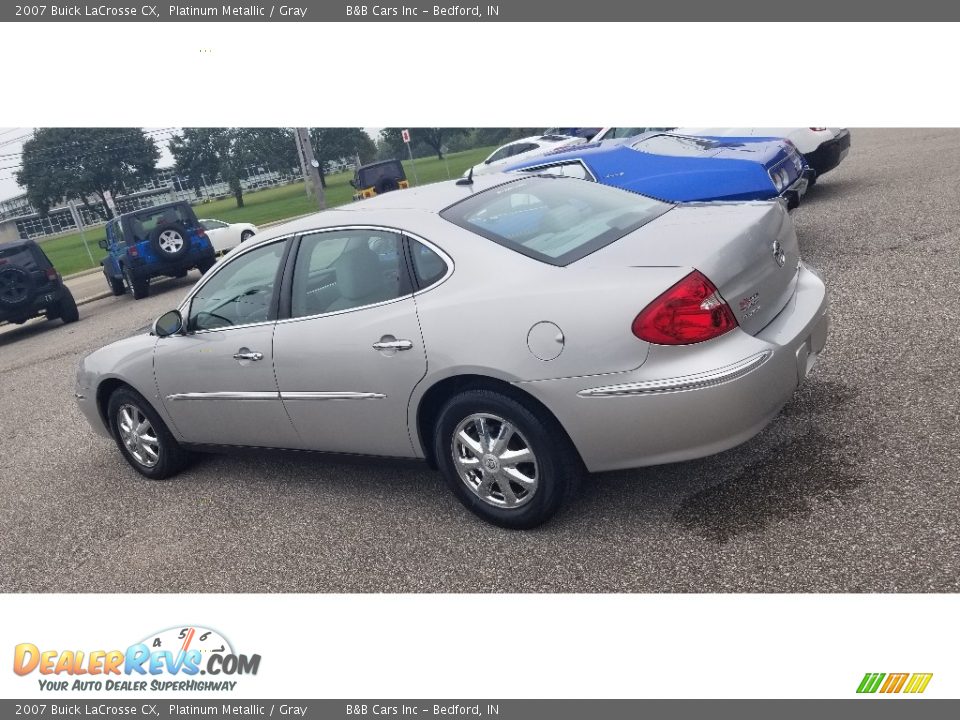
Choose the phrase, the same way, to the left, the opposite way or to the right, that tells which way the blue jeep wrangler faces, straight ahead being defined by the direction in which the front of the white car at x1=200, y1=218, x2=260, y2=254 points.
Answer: to the left

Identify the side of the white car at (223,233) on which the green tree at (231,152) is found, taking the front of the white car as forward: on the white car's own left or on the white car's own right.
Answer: on the white car's own left

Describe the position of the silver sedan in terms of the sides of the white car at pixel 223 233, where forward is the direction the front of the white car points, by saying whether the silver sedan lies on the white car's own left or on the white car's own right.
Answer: on the white car's own right

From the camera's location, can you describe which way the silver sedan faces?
facing away from the viewer and to the left of the viewer

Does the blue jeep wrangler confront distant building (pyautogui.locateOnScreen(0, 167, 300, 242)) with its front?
yes

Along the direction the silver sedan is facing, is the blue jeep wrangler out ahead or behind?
ahead

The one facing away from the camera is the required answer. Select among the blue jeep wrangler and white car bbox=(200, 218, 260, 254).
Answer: the blue jeep wrangler

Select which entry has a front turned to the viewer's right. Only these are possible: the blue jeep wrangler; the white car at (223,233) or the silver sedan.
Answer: the white car

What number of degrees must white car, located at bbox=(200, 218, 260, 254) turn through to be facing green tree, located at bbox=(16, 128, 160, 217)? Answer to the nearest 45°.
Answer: approximately 90° to its left

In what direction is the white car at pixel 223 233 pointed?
to the viewer's right

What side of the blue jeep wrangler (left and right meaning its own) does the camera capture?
back

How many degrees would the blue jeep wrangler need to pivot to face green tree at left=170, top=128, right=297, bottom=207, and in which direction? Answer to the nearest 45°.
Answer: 0° — it already faces it
